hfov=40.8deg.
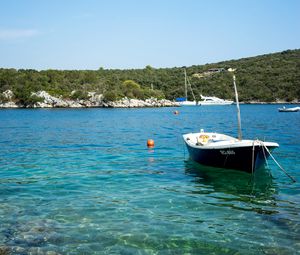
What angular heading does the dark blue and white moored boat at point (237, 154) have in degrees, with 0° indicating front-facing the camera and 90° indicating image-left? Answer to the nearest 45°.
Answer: approximately 315°
